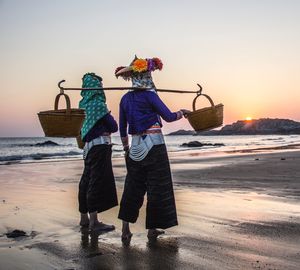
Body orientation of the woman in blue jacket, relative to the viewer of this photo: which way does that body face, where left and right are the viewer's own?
facing away from the viewer and to the right of the viewer

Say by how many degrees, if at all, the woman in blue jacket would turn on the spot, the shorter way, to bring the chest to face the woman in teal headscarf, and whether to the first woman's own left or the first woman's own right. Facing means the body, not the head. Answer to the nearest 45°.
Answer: approximately 90° to the first woman's own left
